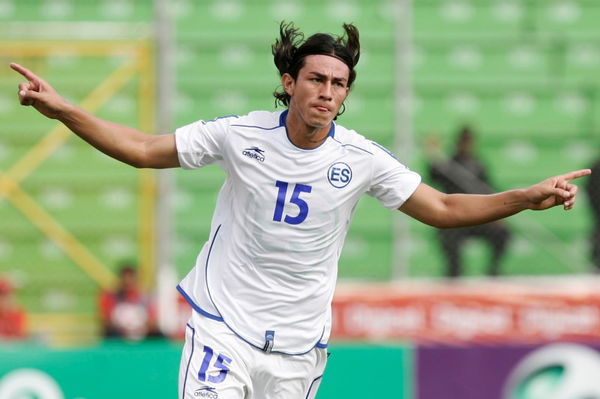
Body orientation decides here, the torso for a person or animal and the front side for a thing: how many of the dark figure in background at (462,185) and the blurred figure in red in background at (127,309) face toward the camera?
2

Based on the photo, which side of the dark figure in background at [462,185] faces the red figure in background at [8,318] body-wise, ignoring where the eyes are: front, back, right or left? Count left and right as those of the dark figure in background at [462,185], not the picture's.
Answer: right

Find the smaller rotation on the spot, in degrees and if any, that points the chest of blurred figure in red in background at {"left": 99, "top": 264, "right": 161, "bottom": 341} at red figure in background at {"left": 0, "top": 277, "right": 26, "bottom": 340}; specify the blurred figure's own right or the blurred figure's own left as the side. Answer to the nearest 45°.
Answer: approximately 90° to the blurred figure's own right

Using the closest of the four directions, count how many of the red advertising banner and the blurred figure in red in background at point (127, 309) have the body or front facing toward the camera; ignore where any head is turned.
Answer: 2

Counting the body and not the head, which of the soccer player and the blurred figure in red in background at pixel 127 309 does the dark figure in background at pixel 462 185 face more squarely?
the soccer player

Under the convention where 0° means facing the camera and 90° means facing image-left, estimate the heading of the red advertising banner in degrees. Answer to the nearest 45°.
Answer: approximately 0°

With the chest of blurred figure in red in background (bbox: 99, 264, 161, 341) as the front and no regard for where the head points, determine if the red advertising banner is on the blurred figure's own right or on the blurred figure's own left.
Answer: on the blurred figure's own left

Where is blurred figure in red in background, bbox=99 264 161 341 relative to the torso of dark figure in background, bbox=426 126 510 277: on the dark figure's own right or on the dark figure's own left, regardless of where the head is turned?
on the dark figure's own right

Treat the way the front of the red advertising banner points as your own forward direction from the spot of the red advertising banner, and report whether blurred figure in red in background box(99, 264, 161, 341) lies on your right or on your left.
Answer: on your right
